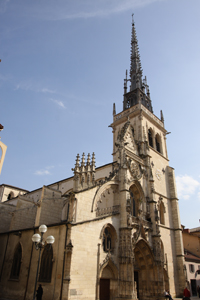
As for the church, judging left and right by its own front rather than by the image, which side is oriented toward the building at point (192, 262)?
left

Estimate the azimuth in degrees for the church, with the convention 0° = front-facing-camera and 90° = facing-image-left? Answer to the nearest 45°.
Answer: approximately 315°
